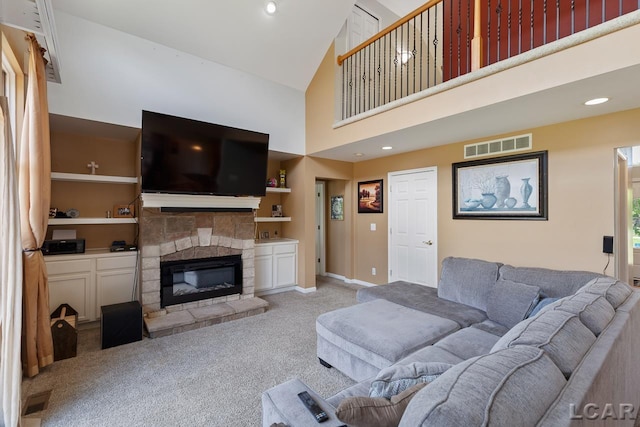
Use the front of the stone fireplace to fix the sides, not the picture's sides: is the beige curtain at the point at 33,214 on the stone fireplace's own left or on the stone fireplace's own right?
on the stone fireplace's own right

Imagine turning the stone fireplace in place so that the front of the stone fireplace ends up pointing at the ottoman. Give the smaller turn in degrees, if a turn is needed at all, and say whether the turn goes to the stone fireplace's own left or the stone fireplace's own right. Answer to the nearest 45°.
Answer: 0° — it already faces it

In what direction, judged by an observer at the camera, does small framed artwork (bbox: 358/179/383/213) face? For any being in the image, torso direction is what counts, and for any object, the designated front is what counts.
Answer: facing the viewer and to the left of the viewer

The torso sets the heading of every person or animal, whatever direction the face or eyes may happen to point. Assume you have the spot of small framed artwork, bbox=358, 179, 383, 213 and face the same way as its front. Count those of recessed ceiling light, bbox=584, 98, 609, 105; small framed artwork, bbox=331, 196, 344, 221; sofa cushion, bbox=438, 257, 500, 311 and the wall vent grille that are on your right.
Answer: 1

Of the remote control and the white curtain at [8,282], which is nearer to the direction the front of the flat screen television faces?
the remote control

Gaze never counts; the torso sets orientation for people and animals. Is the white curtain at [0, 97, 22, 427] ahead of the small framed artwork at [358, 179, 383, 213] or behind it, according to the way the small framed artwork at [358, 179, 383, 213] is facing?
ahead

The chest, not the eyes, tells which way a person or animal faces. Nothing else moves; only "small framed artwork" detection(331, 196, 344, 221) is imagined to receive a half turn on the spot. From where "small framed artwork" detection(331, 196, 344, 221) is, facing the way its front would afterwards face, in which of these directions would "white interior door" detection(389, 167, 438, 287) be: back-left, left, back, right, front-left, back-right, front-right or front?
right

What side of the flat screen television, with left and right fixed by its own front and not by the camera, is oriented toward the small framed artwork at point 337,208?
left

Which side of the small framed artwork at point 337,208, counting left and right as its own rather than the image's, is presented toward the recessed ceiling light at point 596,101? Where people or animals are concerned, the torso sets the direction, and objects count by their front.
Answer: left

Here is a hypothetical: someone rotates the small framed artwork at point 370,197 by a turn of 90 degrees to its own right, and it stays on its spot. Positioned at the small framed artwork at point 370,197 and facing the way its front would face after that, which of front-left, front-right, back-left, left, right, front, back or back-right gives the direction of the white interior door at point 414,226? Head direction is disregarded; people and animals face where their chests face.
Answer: back

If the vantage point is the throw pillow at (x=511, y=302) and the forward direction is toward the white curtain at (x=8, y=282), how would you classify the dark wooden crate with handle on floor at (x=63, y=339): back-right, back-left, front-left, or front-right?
front-right

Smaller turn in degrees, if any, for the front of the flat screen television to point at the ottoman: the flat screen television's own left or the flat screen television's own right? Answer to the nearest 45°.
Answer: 0° — it already faces it

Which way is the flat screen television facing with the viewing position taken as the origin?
facing the viewer and to the right of the viewer

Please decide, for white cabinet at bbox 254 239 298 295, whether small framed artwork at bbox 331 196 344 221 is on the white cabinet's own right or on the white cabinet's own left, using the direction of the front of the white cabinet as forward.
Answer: on the white cabinet's own left

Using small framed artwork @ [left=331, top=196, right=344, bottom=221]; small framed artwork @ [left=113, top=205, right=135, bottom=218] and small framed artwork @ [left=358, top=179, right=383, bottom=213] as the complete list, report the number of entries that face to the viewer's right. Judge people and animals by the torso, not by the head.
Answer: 0

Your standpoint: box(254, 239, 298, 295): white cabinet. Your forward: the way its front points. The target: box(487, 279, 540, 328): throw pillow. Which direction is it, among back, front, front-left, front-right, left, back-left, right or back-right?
front

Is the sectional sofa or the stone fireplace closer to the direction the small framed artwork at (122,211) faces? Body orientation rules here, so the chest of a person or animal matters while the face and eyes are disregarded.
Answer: the sectional sofa

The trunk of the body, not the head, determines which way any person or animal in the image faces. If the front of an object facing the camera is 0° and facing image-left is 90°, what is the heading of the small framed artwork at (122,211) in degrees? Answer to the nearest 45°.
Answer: approximately 0°
